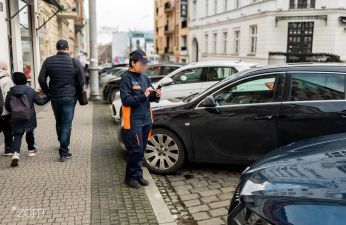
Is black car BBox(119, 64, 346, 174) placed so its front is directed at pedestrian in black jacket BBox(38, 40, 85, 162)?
yes

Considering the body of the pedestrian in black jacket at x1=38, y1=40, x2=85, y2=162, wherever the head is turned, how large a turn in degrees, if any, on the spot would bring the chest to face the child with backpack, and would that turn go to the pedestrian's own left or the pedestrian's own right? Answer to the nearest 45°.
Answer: approximately 90° to the pedestrian's own left

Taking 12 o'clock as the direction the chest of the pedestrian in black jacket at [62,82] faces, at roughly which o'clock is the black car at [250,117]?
The black car is roughly at 4 o'clock from the pedestrian in black jacket.

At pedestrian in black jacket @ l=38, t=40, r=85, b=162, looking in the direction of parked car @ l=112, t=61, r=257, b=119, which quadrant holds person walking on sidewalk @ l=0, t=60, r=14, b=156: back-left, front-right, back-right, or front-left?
back-left

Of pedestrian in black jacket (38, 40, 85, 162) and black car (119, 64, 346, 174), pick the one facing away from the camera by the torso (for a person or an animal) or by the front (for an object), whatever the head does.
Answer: the pedestrian in black jacket

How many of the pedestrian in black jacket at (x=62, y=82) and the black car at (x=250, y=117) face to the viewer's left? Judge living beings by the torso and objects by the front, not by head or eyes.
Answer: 1

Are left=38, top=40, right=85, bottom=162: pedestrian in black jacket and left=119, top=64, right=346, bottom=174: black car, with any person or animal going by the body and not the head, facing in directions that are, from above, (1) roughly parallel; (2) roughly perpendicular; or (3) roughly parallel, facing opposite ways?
roughly perpendicular

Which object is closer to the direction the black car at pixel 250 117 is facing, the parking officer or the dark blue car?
the parking officer

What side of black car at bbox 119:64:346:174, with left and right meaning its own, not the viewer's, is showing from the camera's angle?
left

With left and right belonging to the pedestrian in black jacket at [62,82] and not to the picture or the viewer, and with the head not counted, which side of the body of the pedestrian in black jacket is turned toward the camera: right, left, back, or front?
back
